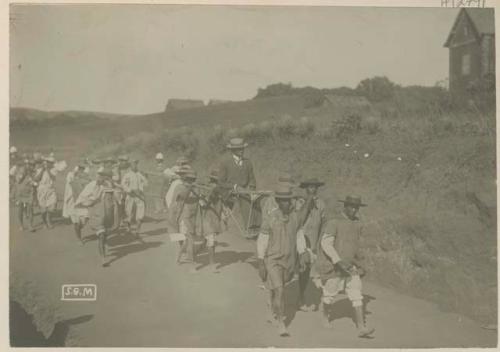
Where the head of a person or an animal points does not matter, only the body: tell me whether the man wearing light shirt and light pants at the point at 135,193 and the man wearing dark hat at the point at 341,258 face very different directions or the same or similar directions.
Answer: same or similar directions

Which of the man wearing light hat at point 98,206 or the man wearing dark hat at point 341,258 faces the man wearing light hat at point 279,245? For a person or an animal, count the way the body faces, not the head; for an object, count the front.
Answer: the man wearing light hat at point 98,206

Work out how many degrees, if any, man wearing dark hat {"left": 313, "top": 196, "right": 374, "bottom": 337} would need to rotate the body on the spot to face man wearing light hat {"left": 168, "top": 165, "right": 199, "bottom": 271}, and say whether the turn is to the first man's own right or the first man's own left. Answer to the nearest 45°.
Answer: approximately 135° to the first man's own right

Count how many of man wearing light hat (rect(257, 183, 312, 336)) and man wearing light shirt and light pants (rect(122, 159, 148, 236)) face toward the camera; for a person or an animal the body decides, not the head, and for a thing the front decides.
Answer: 2

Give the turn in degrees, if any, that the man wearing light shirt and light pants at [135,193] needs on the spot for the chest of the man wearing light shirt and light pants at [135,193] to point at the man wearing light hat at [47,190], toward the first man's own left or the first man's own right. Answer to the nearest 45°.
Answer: approximately 90° to the first man's own right

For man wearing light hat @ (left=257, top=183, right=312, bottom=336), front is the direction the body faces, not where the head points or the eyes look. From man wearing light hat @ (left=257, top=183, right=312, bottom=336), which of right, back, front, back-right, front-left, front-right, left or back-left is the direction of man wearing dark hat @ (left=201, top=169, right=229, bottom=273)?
back-right

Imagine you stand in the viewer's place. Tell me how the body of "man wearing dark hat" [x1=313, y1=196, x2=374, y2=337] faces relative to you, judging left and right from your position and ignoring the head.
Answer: facing the viewer and to the right of the viewer

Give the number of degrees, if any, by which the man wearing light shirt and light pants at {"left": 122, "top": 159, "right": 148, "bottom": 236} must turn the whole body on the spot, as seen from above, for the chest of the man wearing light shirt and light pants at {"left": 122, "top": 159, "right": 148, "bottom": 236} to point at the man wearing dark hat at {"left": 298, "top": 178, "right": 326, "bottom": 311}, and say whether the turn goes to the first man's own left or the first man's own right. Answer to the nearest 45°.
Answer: approximately 45° to the first man's own left

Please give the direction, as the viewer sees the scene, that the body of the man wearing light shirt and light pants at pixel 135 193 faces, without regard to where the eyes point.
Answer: toward the camera

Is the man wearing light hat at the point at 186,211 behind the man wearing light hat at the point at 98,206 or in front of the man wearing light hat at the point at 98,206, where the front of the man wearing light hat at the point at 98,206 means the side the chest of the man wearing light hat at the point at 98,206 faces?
in front

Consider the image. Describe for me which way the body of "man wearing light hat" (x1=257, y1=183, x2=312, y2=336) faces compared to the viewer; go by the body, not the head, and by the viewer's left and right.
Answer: facing the viewer

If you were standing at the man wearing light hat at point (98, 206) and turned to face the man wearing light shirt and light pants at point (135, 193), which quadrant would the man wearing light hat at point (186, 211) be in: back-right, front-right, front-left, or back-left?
front-right
